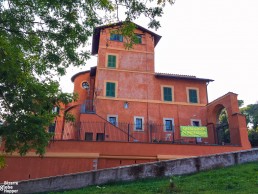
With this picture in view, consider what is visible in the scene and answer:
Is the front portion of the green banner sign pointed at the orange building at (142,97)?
no

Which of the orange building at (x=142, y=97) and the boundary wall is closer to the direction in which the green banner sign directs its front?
the boundary wall

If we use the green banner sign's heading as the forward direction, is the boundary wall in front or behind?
in front

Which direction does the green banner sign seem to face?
toward the camera

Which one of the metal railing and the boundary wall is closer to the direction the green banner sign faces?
the boundary wall
